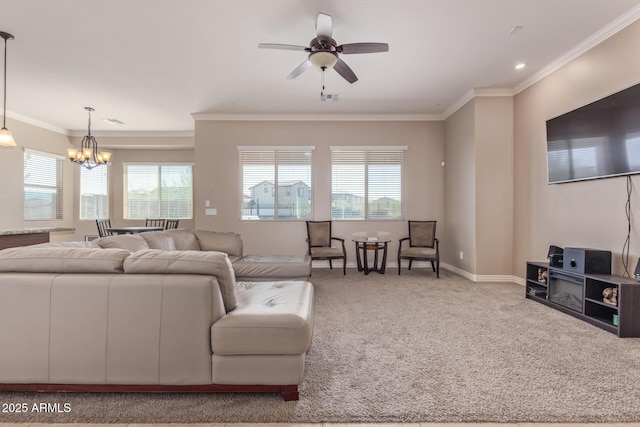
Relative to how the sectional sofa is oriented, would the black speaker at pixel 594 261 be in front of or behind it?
in front

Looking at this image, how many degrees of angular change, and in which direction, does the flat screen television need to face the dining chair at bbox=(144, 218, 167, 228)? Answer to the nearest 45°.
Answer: approximately 45° to its right

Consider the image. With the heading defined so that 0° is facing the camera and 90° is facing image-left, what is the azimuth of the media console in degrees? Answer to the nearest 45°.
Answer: approximately 45°

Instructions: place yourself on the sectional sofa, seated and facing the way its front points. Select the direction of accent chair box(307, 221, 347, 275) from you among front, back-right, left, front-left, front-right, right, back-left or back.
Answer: front-left

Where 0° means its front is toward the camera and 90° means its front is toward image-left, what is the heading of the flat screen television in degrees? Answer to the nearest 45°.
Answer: approximately 45°

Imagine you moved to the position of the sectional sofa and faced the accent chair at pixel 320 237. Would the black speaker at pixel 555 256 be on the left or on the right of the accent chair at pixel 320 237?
right

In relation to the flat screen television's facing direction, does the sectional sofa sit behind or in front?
in front
